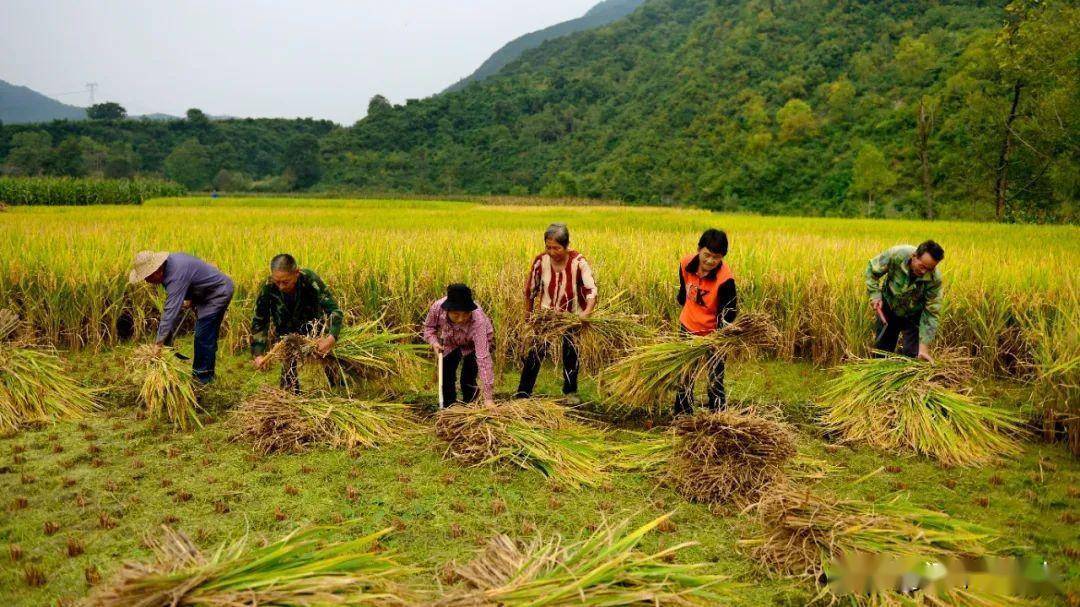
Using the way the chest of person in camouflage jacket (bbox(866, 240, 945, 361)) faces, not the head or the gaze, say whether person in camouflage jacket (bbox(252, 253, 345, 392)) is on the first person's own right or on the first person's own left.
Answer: on the first person's own right

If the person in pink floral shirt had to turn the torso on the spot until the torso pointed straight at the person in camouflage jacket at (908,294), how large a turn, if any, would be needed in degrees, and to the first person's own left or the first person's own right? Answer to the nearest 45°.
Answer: approximately 90° to the first person's own left

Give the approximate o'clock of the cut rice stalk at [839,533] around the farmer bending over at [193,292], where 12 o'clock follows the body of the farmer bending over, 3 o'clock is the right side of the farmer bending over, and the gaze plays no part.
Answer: The cut rice stalk is roughly at 8 o'clock from the farmer bending over.

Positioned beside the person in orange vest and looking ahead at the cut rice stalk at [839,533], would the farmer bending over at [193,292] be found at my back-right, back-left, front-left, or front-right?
back-right

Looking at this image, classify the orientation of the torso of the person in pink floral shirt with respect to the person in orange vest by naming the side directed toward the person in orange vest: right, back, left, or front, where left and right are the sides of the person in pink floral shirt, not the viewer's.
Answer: left

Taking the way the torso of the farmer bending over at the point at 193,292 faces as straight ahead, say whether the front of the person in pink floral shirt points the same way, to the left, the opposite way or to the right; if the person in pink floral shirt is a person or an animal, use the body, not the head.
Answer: to the left

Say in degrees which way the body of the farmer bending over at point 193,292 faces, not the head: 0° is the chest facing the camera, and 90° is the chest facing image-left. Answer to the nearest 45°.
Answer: approximately 90°

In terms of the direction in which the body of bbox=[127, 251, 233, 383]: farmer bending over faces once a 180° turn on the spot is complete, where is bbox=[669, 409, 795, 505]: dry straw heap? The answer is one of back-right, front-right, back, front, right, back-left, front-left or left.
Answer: front-right

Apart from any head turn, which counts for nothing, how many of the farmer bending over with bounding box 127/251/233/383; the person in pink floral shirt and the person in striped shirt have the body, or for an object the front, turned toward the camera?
2
